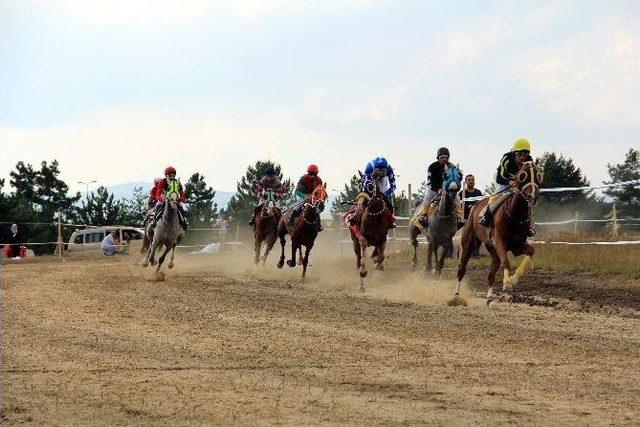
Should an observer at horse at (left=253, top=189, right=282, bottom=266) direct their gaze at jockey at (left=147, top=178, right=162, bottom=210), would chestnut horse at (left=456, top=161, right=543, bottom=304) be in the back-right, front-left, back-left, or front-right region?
back-left

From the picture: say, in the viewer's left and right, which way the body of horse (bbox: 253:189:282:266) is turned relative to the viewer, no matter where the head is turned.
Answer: facing the viewer

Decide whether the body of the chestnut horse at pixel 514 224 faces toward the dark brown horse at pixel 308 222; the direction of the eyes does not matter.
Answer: no

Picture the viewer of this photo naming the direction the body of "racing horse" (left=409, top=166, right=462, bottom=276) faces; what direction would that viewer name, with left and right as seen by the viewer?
facing the viewer and to the right of the viewer

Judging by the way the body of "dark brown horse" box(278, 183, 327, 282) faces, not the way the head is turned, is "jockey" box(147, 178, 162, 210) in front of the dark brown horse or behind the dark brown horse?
behind

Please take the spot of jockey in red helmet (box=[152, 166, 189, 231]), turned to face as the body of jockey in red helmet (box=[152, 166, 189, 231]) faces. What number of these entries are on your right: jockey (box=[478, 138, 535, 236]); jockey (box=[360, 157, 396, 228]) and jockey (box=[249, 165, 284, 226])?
0

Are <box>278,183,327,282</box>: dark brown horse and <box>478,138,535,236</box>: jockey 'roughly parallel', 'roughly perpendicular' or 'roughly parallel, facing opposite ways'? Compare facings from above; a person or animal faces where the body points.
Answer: roughly parallel

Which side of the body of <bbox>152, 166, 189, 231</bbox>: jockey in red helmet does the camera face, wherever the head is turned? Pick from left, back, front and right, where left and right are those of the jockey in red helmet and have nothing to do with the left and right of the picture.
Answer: front

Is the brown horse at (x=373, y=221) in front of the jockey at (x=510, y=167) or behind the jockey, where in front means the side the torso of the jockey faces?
behind

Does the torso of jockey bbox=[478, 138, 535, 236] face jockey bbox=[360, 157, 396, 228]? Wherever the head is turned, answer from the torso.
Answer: no
